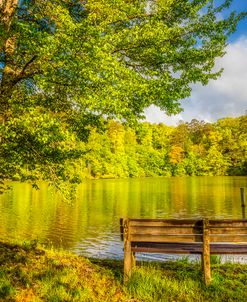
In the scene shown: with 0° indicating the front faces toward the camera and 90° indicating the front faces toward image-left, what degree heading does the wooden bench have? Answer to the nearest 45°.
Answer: approximately 180°
